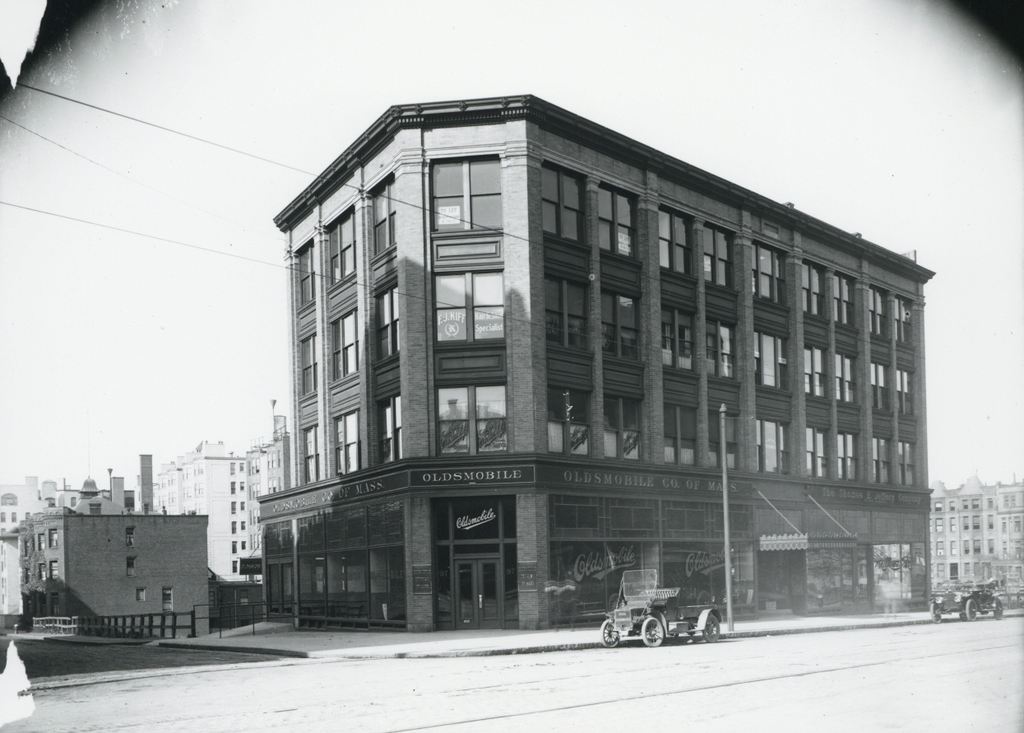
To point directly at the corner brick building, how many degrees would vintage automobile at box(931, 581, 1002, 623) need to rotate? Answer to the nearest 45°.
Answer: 0° — it already faces it

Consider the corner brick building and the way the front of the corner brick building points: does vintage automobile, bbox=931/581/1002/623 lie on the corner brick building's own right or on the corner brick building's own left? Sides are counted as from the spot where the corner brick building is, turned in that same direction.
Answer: on the corner brick building's own left

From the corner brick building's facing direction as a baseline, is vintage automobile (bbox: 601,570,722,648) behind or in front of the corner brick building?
in front

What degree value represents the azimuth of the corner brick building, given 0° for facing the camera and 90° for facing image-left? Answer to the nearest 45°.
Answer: approximately 0°

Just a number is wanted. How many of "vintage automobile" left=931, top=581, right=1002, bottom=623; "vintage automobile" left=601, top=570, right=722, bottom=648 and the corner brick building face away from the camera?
0
